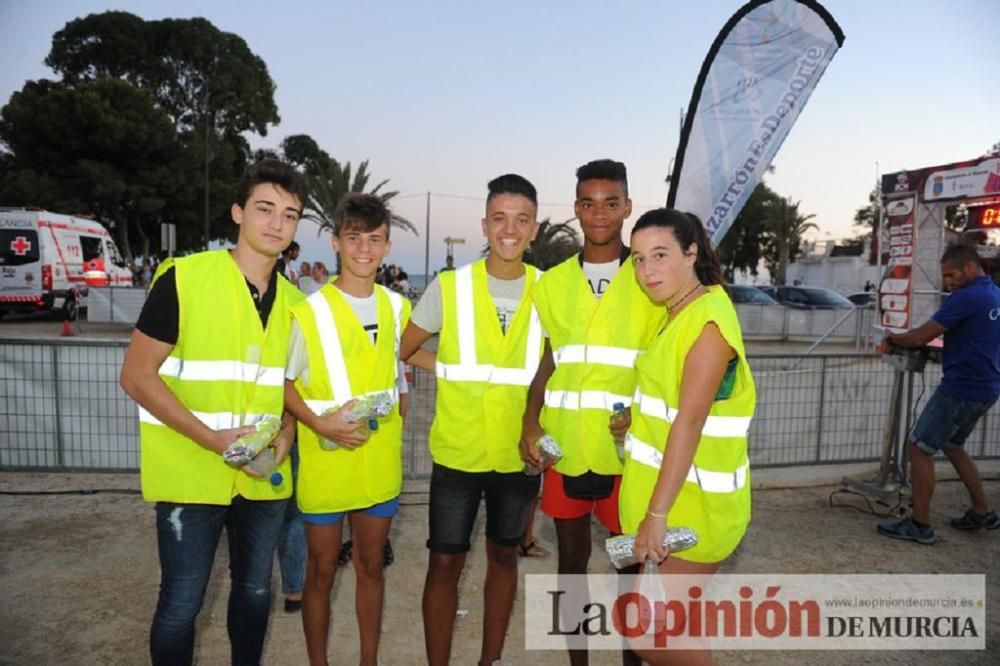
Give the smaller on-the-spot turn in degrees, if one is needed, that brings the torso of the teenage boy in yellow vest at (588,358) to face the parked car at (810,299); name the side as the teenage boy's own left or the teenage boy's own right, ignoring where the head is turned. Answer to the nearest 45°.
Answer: approximately 180°

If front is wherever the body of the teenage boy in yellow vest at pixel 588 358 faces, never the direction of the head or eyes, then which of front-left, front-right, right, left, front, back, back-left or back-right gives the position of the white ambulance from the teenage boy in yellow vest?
back-right

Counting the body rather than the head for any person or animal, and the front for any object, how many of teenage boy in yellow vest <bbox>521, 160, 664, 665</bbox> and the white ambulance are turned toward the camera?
1

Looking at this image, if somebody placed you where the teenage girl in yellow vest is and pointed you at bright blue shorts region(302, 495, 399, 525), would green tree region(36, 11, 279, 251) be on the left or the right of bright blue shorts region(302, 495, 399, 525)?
right

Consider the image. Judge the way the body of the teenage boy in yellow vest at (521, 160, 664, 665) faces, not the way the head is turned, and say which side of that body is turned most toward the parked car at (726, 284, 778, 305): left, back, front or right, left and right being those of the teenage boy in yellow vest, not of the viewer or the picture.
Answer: back

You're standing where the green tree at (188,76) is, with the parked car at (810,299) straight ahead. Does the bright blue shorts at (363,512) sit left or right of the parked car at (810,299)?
right

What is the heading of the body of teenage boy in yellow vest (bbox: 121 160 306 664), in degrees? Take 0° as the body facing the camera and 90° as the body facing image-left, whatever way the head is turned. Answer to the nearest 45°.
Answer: approximately 315°

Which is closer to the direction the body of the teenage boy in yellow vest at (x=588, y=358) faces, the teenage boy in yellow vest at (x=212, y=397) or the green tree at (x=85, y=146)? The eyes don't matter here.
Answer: the teenage boy in yellow vest

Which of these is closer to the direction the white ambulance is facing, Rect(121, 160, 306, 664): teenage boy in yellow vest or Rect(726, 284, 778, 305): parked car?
the parked car
